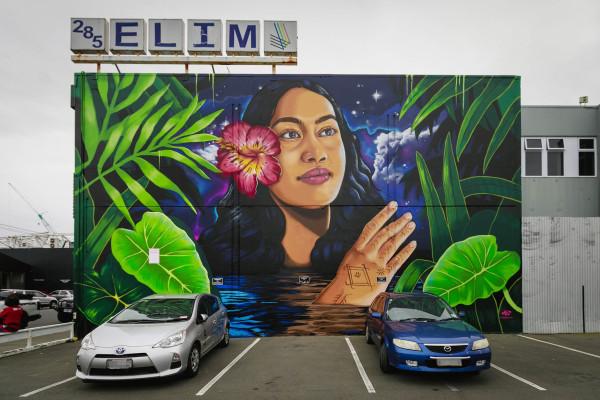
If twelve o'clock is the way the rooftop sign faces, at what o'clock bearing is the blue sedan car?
The blue sedan car is roughly at 11 o'clock from the rooftop sign.

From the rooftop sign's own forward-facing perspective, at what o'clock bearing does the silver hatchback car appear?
The silver hatchback car is roughly at 12 o'clock from the rooftop sign.

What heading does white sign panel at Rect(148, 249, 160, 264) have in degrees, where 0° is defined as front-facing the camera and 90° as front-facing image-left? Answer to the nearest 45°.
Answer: approximately 0°

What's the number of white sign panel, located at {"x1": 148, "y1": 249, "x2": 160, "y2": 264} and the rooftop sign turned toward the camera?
2

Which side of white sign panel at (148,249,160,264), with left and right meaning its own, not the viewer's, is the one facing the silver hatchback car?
front

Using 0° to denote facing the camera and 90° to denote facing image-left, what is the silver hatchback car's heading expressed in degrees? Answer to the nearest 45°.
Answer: approximately 45°

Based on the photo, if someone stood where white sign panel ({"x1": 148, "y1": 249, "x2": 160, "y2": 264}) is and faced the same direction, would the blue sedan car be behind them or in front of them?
in front

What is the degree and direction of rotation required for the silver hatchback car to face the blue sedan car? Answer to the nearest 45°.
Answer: approximately 135° to its left

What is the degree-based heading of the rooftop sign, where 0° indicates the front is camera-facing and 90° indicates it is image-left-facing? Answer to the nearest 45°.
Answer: approximately 0°
